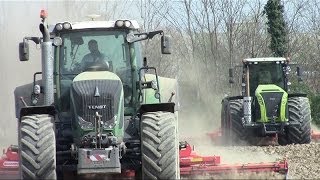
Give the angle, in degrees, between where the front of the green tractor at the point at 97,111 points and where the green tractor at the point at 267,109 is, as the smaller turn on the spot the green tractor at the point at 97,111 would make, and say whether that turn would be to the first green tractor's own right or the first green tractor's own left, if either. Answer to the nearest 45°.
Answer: approximately 135° to the first green tractor's own left

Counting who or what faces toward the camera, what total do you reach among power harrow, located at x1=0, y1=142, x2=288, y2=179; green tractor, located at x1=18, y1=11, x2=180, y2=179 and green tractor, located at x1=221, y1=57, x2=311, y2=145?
3

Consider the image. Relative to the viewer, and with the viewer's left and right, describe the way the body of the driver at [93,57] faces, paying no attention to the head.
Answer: facing the viewer

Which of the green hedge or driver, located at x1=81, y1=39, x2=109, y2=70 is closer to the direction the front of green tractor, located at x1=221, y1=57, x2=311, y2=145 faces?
the driver

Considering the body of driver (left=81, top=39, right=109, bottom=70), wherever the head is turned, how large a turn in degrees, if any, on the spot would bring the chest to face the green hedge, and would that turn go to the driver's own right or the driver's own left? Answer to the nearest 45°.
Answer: approximately 135° to the driver's own left

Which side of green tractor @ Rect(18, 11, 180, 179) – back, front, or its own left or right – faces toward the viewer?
front

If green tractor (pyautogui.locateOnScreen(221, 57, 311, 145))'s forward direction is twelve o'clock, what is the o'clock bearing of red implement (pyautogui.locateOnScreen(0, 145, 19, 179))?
The red implement is roughly at 1 o'clock from the green tractor.
